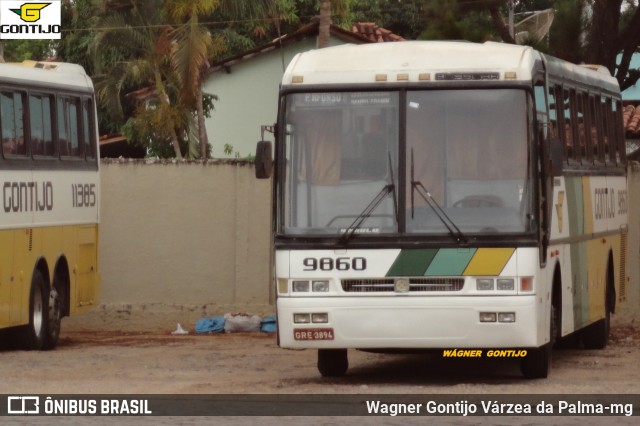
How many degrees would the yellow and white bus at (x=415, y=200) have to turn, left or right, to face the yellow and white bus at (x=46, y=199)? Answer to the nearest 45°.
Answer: approximately 135° to its right

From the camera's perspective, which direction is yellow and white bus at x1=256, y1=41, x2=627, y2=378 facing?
toward the camera

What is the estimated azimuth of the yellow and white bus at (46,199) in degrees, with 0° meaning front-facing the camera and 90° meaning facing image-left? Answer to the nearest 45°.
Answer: approximately 45°

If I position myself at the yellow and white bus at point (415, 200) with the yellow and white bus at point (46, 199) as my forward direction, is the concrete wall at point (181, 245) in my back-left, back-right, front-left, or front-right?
front-right

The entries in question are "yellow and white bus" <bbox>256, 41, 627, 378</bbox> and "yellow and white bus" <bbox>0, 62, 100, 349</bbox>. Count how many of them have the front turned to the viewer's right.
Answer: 0

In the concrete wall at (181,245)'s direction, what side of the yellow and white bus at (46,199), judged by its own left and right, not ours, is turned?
back
